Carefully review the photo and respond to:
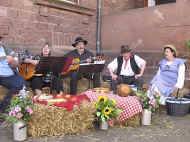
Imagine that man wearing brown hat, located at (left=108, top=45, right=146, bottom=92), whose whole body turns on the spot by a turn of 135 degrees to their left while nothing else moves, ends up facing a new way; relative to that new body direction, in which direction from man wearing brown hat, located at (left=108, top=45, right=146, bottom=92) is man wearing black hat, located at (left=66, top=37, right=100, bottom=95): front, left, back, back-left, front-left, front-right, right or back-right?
back-left

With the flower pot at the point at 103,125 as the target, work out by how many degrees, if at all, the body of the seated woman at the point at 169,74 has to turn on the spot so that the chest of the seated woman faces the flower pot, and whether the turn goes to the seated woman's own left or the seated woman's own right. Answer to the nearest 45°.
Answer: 0° — they already face it

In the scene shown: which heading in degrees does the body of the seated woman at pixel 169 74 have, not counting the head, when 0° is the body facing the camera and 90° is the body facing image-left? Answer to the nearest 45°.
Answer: approximately 45°

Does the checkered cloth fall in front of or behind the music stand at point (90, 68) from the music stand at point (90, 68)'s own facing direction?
behind

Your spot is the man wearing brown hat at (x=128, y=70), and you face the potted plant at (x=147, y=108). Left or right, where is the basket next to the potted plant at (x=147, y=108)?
left

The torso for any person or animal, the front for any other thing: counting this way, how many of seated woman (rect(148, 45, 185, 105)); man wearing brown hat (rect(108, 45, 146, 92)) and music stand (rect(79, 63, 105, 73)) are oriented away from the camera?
1

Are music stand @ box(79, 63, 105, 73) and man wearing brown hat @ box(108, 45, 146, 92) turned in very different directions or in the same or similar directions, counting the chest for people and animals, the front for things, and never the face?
very different directions

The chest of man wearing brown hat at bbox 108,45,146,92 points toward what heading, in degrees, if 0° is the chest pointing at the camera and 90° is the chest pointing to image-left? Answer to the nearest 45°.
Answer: approximately 0°

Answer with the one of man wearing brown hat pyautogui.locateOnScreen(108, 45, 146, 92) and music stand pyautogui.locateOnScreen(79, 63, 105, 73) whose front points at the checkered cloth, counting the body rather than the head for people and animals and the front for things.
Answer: the man wearing brown hat

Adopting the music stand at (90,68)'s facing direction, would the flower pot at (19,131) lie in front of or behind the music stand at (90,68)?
behind

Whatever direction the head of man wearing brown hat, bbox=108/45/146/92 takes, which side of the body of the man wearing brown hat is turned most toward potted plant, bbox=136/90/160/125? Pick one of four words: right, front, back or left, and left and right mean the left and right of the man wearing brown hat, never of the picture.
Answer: front

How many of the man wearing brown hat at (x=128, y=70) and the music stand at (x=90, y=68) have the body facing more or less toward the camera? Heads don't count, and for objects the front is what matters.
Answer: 1

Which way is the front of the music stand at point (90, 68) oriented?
away from the camera
